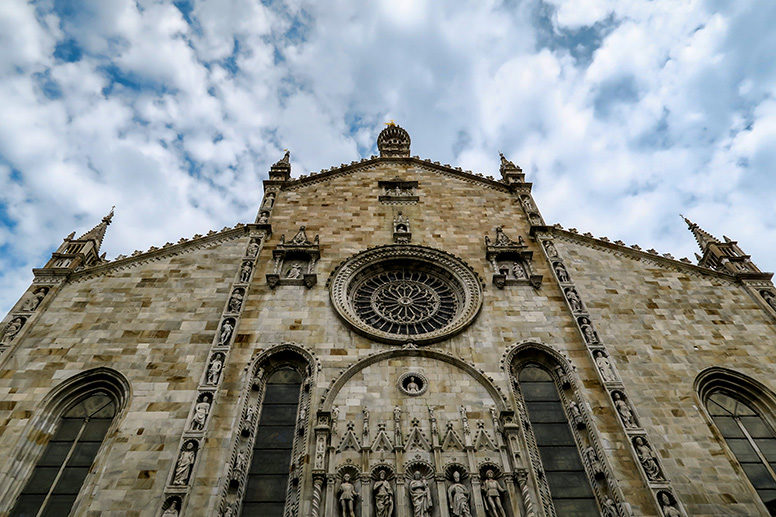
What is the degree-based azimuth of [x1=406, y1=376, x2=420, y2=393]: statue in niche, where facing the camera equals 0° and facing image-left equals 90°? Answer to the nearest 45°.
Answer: approximately 0°

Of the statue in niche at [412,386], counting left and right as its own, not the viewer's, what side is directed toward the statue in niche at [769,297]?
left
